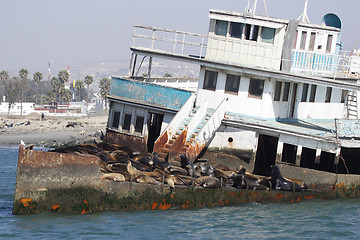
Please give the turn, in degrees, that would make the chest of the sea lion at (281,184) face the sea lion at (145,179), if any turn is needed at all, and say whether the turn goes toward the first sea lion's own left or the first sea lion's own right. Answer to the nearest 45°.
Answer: approximately 45° to the first sea lion's own left

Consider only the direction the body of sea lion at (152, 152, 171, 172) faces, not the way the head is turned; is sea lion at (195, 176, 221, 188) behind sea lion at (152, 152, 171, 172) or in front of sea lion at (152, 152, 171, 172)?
behind

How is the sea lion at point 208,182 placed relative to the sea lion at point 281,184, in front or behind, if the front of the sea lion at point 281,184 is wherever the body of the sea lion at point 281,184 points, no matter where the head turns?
in front

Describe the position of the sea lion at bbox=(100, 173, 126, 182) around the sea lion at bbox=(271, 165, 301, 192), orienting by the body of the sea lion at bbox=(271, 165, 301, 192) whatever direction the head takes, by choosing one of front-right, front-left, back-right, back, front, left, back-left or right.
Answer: front-left

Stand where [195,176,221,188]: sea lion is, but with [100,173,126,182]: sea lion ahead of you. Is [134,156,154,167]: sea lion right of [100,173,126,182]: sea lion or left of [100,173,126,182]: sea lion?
right

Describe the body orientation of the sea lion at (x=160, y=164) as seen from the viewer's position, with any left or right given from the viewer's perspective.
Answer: facing to the left of the viewer

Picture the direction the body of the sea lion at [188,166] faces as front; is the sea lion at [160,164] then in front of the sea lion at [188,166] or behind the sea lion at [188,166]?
in front

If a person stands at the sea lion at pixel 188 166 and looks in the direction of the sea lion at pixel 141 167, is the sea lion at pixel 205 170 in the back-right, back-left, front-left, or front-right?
back-left
